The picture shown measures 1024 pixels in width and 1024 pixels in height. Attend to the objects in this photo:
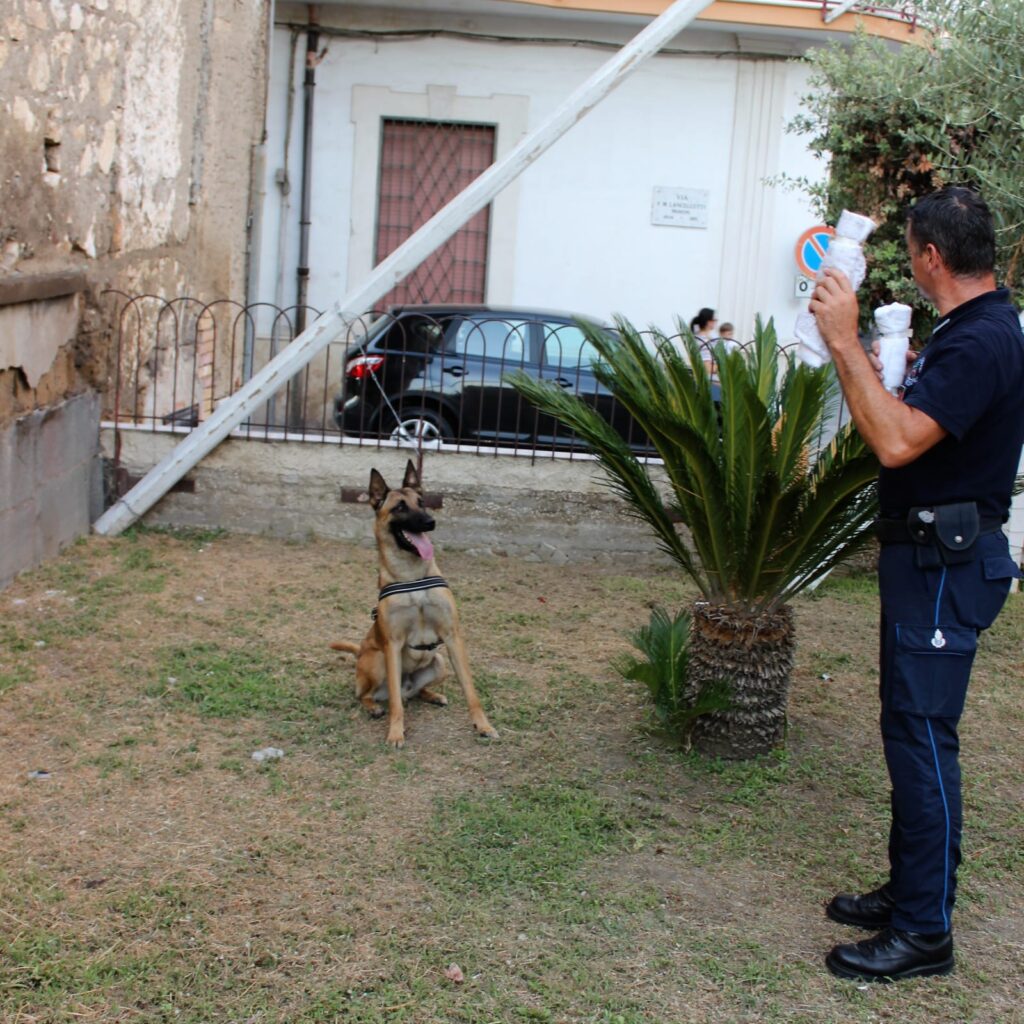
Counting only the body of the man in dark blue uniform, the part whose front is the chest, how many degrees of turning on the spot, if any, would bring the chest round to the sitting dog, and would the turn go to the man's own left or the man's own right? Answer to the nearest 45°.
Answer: approximately 45° to the man's own right

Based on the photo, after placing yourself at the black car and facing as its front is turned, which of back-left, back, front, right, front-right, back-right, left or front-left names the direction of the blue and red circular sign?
front-left

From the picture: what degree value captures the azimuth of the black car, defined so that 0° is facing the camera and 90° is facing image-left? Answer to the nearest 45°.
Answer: approximately 270°

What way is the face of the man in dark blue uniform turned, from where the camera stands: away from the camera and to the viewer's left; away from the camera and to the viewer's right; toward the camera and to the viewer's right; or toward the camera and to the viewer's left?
away from the camera and to the viewer's left

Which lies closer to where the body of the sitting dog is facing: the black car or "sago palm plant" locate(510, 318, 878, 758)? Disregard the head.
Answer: the sago palm plant

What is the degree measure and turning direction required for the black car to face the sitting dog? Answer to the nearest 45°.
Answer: approximately 90° to its right

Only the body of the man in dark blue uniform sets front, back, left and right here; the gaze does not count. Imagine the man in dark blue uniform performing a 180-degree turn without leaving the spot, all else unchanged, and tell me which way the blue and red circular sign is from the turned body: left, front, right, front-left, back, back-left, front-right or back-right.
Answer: left

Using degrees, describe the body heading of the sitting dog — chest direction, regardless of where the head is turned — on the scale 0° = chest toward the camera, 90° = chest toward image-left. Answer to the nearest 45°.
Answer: approximately 315°

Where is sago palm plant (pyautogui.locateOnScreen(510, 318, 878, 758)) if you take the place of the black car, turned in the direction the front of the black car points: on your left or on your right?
on your right

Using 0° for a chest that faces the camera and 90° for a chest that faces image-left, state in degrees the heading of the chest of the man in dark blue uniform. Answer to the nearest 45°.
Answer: approximately 90°

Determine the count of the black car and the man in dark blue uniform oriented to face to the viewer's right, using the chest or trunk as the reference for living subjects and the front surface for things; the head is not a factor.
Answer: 1
